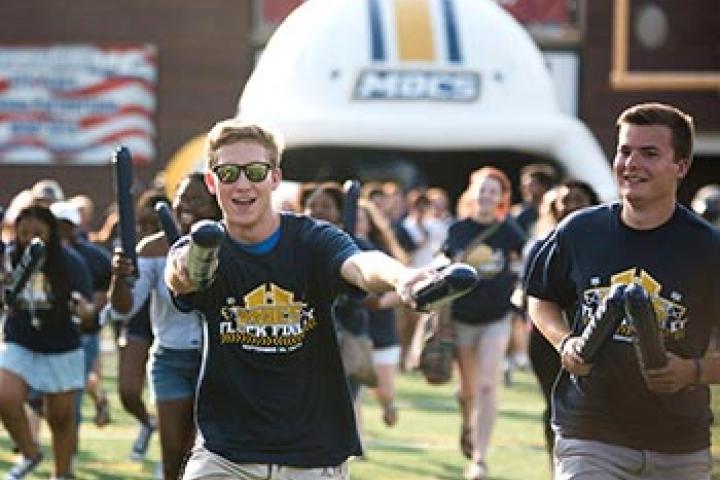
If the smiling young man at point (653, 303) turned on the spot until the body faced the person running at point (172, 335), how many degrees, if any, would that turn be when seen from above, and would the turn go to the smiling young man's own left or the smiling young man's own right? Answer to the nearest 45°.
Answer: approximately 135° to the smiling young man's own right

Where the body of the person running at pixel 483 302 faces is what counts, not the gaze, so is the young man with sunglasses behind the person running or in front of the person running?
in front

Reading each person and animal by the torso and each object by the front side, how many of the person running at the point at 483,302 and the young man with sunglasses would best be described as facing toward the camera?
2

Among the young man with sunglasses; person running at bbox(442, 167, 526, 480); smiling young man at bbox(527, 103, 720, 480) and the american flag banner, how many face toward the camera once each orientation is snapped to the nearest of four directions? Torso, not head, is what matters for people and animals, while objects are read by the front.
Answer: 4

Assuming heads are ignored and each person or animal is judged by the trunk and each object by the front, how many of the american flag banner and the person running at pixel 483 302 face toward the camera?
2

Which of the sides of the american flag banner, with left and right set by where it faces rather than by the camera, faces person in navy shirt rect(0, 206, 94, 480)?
front

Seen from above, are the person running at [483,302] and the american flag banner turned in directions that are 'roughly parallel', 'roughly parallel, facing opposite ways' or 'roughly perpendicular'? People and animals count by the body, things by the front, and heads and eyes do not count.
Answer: roughly parallel

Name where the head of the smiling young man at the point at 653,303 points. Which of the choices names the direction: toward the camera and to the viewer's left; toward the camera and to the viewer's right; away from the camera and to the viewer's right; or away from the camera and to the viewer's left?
toward the camera and to the viewer's left

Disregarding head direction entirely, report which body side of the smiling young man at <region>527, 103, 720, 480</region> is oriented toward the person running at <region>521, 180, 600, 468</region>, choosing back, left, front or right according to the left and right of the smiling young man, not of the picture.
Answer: back

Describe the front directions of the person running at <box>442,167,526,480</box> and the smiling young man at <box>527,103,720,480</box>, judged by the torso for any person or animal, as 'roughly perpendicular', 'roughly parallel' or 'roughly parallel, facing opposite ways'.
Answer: roughly parallel

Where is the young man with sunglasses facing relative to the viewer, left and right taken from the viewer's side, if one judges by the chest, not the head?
facing the viewer

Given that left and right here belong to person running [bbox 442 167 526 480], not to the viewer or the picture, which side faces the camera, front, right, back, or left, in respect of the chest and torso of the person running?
front
